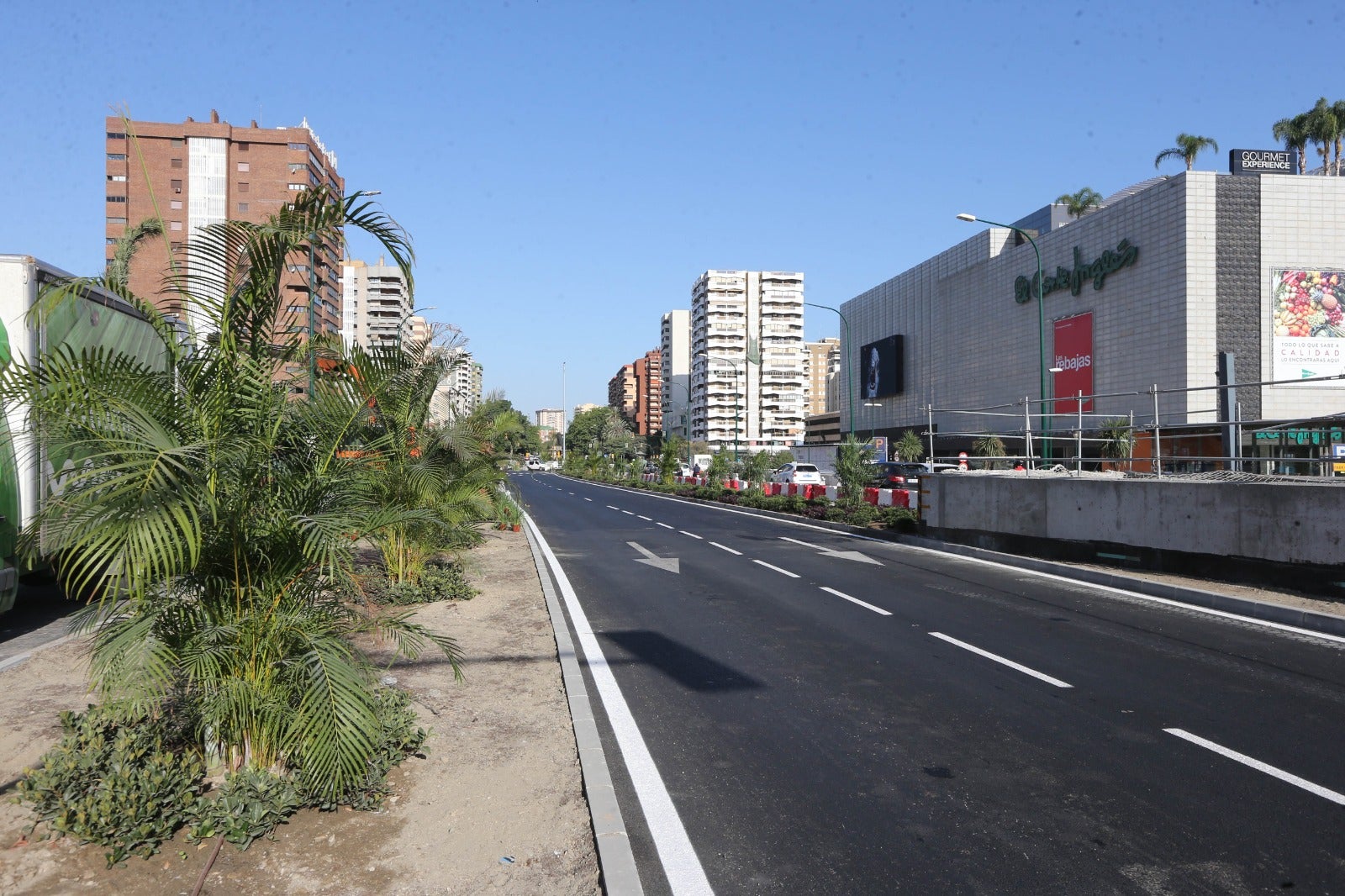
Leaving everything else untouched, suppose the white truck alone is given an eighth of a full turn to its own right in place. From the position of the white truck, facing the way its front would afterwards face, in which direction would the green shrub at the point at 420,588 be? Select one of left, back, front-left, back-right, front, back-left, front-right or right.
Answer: front

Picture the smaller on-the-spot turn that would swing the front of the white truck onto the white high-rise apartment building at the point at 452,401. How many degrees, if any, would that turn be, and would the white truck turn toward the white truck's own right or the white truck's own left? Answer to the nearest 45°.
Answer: approximately 180°

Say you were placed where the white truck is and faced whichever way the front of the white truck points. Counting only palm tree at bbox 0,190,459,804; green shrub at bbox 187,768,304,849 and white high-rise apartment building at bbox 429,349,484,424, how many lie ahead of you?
2

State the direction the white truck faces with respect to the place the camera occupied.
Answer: facing the viewer and to the left of the viewer

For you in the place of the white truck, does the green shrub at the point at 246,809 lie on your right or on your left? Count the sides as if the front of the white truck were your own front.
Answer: on your left
